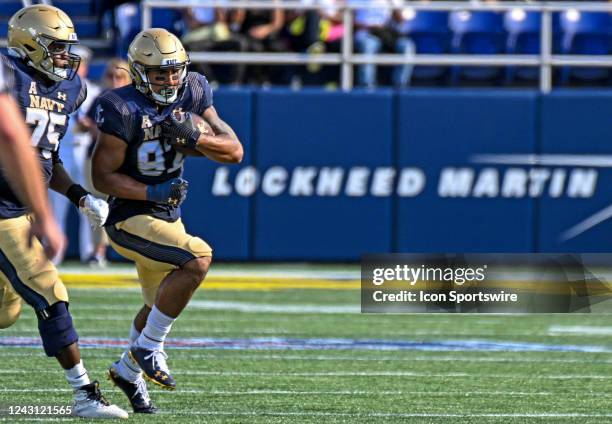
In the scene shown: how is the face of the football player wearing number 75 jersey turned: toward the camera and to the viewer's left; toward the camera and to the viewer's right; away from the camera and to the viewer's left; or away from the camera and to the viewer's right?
toward the camera and to the viewer's right

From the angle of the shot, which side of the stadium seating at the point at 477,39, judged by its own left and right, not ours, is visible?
front

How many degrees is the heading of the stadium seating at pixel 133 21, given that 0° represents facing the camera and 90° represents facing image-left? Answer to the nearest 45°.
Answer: approximately 0°

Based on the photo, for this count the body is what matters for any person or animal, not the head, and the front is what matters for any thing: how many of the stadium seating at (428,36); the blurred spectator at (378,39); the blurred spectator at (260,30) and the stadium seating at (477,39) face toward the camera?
4

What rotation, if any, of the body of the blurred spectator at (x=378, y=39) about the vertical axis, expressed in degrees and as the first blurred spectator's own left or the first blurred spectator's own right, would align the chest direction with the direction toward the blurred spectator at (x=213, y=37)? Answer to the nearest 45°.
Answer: approximately 90° to the first blurred spectator's own right

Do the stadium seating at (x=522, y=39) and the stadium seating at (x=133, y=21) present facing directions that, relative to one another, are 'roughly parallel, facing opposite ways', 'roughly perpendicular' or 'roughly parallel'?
roughly parallel

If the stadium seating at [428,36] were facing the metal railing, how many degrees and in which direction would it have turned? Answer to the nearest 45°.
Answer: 0° — it already faces it

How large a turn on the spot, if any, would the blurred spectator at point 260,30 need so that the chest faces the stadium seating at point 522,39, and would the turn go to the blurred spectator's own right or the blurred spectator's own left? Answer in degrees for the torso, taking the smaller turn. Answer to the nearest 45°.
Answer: approximately 90° to the blurred spectator's own left

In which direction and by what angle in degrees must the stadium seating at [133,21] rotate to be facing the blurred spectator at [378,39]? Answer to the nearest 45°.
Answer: approximately 90° to its left

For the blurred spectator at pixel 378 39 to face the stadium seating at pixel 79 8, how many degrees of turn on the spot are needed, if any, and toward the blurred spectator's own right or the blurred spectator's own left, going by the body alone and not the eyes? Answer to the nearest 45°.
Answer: approximately 90° to the blurred spectator's own right

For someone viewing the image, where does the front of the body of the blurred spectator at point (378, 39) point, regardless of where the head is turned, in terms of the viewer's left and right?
facing the viewer

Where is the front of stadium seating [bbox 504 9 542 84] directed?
toward the camera
